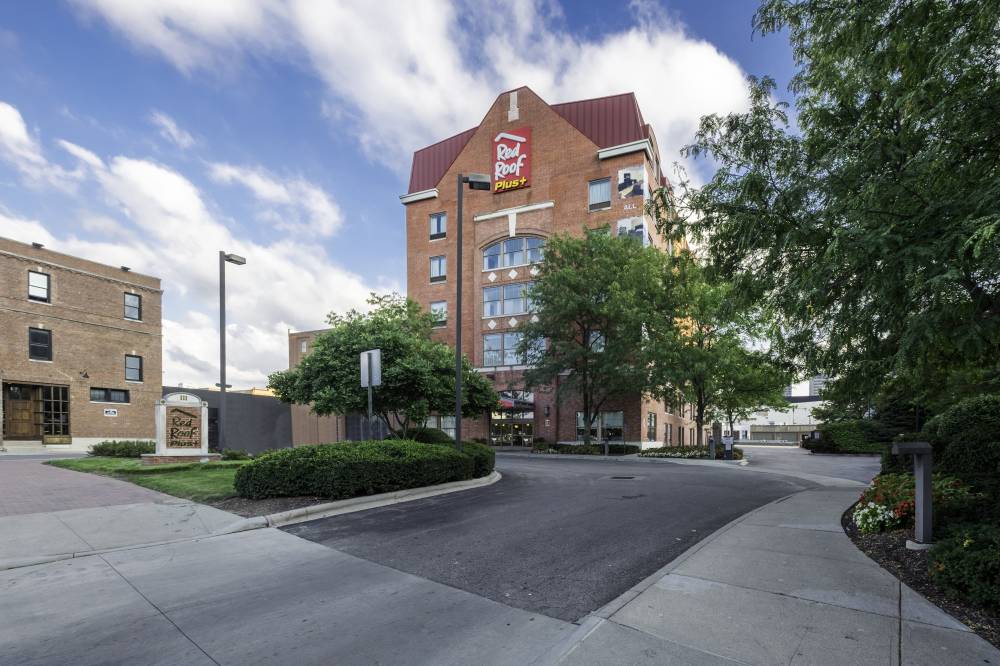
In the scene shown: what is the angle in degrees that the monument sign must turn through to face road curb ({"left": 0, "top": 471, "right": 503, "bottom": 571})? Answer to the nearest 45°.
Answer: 0° — it already faces it

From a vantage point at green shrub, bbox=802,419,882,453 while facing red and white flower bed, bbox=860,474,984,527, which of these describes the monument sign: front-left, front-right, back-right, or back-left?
front-right

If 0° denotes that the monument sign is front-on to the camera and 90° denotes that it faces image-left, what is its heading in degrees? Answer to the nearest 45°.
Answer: approximately 0°

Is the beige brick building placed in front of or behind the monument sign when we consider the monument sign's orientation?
behind

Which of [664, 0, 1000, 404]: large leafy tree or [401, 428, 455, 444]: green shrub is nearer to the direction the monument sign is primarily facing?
the large leafy tree
